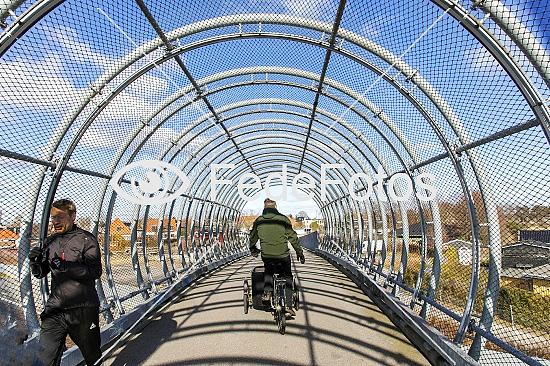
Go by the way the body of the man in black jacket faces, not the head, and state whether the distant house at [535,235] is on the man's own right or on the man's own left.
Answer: on the man's own left

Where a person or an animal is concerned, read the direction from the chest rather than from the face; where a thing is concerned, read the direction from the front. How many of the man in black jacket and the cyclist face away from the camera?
1

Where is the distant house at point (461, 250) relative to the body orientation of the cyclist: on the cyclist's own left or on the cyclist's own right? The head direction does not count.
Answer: on the cyclist's own right

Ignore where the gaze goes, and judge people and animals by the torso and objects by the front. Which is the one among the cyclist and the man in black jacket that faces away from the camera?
the cyclist

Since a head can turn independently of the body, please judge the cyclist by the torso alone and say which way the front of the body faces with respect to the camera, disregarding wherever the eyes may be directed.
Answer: away from the camera

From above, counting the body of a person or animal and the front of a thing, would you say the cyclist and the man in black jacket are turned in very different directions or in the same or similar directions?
very different directions

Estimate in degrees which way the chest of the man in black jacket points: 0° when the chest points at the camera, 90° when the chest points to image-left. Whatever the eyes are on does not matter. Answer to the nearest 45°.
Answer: approximately 45°
